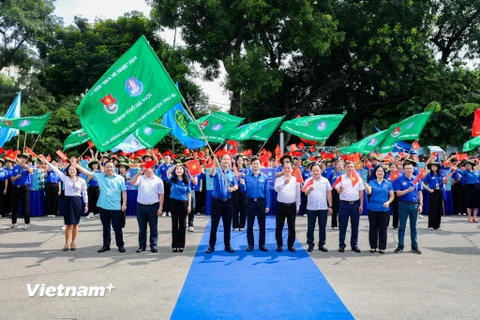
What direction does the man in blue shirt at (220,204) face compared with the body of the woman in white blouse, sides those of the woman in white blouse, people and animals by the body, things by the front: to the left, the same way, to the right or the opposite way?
the same way

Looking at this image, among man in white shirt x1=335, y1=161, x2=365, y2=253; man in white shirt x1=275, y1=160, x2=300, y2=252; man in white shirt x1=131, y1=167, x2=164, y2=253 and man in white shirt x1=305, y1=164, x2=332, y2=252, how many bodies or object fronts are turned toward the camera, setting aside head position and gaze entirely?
4

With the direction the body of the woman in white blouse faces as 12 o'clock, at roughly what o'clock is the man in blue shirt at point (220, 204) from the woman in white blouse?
The man in blue shirt is roughly at 10 o'clock from the woman in white blouse.

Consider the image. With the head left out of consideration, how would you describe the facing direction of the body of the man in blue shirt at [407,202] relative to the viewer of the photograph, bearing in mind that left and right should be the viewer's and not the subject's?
facing the viewer

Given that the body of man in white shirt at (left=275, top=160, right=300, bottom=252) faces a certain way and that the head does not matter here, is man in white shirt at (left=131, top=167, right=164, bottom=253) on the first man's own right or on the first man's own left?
on the first man's own right

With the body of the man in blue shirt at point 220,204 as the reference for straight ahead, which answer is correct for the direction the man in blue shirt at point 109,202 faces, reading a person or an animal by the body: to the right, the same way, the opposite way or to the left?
the same way

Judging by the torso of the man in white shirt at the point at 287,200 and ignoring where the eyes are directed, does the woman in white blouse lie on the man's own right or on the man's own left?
on the man's own right

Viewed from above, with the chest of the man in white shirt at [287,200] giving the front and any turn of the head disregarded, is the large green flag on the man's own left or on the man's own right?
on the man's own right

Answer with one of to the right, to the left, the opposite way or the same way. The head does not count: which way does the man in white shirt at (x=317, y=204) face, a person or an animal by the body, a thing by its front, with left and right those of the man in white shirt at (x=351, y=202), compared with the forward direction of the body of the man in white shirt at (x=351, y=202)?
the same way

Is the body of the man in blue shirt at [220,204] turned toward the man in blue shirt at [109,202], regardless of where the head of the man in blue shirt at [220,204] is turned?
no

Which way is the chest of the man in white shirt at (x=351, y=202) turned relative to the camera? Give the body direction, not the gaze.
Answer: toward the camera

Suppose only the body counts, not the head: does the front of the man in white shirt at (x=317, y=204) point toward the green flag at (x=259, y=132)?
no

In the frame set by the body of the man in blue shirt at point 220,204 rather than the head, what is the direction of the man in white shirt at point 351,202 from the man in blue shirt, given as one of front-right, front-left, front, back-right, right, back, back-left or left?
left

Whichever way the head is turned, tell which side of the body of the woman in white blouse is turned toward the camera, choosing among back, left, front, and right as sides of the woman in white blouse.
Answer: front

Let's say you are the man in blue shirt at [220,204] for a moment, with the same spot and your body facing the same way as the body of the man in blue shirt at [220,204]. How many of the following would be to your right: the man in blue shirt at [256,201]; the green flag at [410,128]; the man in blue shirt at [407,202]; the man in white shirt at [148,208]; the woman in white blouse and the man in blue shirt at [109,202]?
3

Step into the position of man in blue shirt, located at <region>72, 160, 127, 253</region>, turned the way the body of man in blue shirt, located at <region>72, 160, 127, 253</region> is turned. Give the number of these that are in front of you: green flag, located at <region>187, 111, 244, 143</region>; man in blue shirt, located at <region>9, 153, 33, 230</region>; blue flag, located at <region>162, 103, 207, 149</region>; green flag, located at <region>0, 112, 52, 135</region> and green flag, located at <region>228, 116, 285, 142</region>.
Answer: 0

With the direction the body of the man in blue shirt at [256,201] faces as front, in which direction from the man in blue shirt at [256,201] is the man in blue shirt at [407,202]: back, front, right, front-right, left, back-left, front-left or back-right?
left

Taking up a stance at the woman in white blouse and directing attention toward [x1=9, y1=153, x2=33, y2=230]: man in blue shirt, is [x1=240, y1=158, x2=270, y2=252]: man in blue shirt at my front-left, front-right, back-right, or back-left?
back-right

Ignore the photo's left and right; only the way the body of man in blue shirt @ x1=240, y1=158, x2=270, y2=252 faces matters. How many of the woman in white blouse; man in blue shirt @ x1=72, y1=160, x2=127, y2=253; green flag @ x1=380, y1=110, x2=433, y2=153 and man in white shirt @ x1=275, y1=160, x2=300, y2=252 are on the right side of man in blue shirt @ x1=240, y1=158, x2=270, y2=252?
2

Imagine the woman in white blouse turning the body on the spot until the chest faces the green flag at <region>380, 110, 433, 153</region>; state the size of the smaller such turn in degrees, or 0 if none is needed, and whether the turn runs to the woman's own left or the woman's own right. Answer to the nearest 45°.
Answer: approximately 90° to the woman's own left

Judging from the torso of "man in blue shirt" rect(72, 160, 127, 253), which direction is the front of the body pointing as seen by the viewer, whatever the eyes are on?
toward the camera
